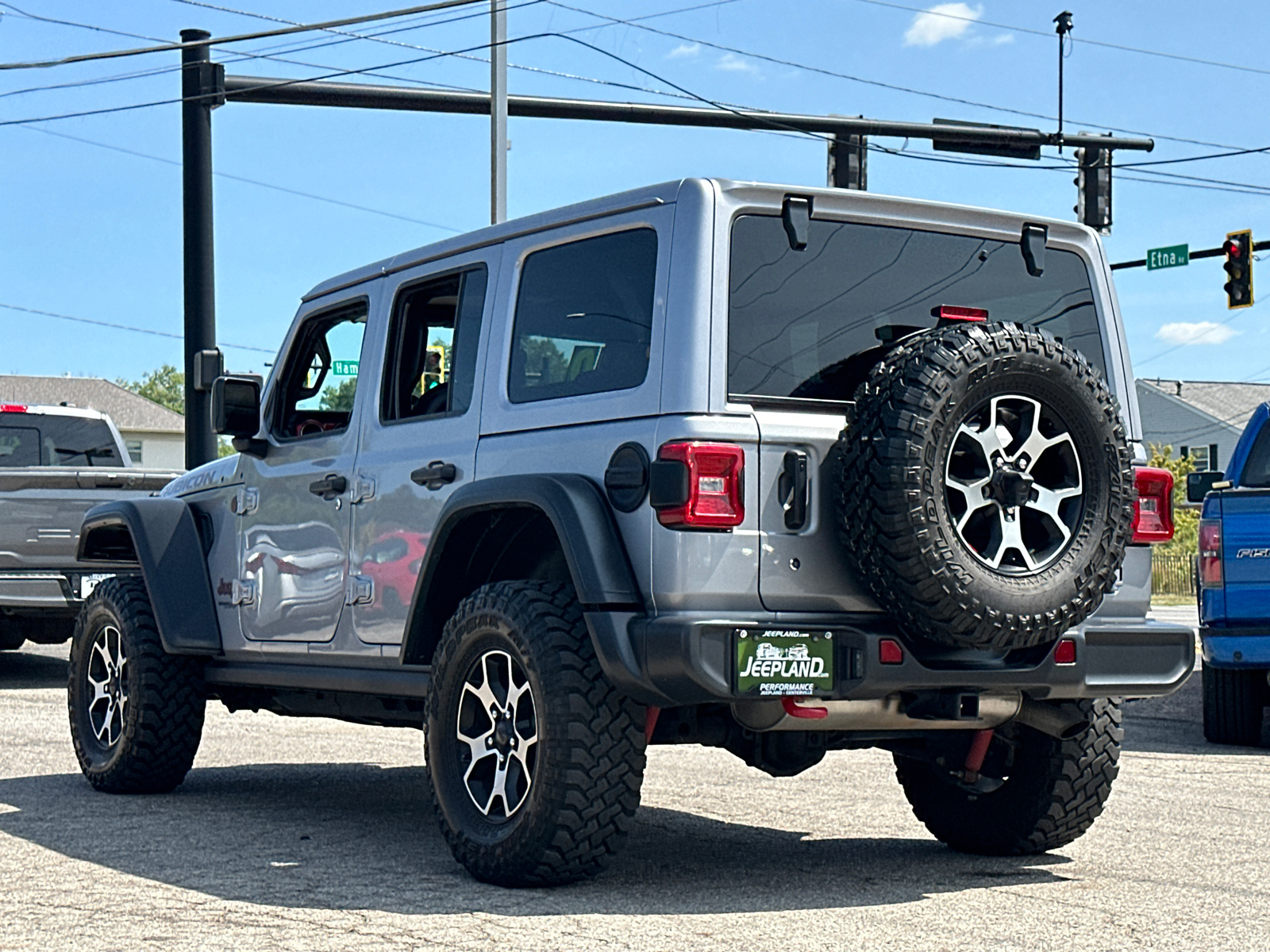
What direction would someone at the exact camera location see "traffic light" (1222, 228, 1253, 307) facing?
facing the viewer and to the left of the viewer

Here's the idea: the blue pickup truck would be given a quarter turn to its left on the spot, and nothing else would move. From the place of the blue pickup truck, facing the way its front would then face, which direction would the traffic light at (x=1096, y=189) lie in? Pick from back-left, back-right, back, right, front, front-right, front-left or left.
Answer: right

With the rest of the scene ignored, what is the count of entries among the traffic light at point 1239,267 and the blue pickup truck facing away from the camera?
1

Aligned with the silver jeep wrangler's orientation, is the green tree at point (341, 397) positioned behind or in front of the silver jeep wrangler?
in front

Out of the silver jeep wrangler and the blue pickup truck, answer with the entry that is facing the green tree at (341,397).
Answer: the silver jeep wrangler

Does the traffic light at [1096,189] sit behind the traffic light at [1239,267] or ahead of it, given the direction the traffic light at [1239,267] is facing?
ahead

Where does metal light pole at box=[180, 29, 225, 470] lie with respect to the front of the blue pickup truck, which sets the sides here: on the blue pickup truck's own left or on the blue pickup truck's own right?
on the blue pickup truck's own left

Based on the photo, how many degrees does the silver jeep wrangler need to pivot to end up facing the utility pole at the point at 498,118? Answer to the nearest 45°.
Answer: approximately 45° to its right

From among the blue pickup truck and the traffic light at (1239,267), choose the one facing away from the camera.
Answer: the blue pickup truck

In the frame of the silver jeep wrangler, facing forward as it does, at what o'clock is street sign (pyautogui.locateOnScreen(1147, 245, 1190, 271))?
The street sign is roughly at 2 o'clock from the silver jeep wrangler.

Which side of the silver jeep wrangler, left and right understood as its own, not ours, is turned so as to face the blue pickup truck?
right

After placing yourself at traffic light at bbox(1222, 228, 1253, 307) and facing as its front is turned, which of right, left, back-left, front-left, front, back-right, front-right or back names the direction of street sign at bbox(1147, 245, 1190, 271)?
right

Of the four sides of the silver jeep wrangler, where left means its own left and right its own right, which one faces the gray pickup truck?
front

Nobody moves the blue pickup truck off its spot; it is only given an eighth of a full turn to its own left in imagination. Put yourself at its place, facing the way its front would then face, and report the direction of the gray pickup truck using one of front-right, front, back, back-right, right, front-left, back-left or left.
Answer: front-left

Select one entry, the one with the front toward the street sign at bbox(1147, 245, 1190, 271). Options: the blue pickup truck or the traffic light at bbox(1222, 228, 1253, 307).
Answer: the blue pickup truck

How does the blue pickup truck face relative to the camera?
away from the camera

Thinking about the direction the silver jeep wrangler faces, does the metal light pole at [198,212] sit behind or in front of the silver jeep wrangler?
in front

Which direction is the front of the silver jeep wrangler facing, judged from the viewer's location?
facing away from the viewer and to the left of the viewer
